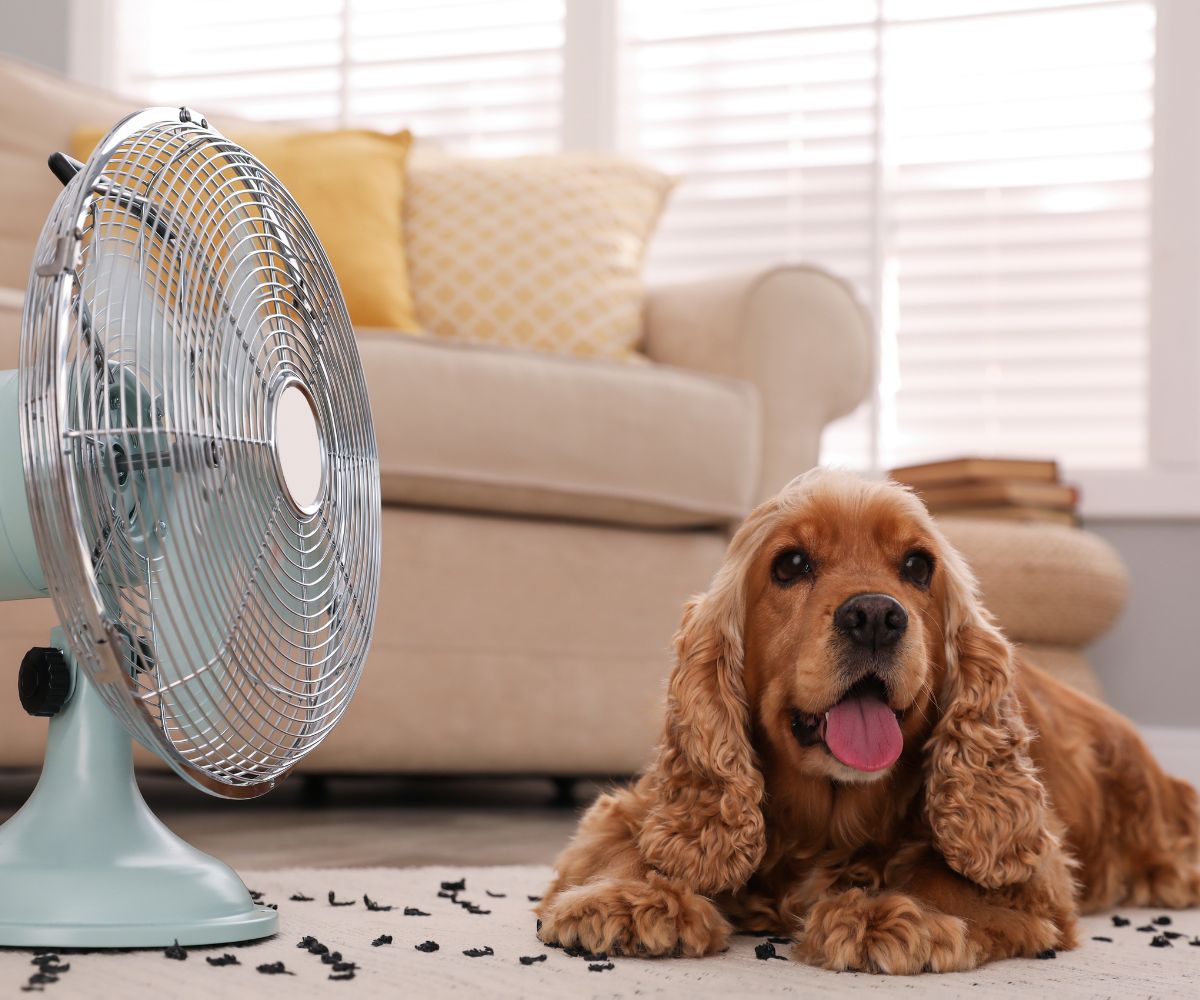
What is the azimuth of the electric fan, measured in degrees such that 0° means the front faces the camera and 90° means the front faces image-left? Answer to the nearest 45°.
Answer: approximately 315°

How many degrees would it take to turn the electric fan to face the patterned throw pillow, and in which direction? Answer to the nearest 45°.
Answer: approximately 135° to its left

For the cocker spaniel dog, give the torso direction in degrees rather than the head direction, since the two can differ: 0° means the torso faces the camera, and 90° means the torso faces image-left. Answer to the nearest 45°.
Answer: approximately 45°

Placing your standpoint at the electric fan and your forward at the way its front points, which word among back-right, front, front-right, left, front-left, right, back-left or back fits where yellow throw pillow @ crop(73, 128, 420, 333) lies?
back-left

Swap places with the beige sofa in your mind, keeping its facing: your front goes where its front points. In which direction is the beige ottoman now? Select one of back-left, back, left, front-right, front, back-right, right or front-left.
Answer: back-left

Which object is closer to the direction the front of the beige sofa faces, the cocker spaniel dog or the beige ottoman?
the cocker spaniel dog
